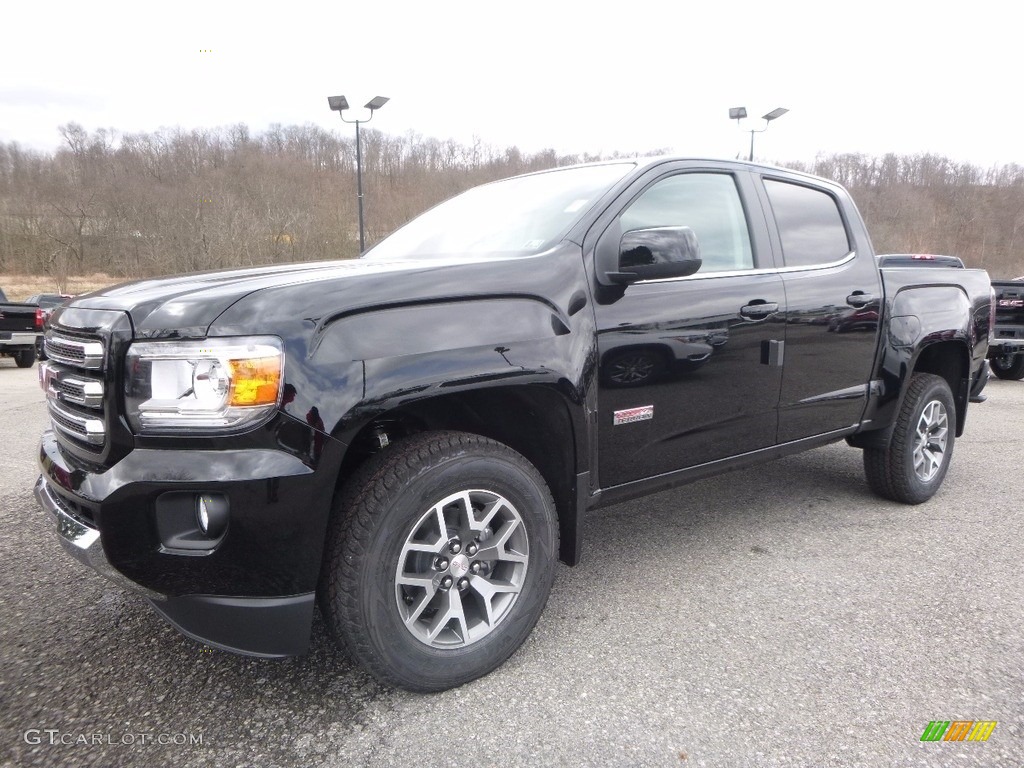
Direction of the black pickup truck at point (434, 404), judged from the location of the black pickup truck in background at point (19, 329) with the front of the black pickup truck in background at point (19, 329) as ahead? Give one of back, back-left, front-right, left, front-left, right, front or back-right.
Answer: back-left

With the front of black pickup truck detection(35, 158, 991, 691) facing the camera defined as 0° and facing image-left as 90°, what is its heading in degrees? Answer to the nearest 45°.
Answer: approximately 45°

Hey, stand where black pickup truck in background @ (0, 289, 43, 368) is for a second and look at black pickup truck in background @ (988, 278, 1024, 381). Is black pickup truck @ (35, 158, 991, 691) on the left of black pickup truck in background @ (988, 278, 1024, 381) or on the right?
right

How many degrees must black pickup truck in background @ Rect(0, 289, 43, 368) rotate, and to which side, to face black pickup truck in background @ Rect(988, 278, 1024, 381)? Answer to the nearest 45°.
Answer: approximately 180°

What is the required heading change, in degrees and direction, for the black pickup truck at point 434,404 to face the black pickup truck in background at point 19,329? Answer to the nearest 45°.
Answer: approximately 90° to its right

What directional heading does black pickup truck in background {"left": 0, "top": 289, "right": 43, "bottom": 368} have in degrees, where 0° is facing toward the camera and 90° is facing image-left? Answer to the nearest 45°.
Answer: approximately 135°
